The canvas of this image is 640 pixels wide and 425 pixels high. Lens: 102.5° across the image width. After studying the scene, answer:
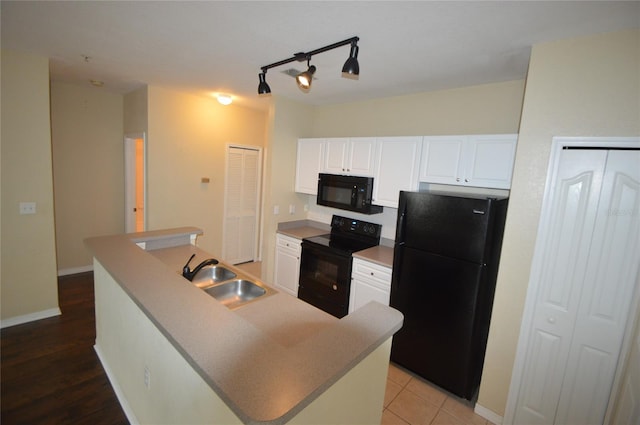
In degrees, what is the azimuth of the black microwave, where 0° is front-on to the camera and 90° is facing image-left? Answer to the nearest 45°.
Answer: approximately 45°

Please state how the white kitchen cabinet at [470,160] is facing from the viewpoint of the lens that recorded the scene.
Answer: facing the viewer and to the left of the viewer

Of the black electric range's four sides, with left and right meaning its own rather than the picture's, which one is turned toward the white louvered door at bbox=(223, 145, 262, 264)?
right

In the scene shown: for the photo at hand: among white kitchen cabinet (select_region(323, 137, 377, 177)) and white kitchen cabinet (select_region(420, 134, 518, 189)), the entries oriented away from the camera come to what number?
0

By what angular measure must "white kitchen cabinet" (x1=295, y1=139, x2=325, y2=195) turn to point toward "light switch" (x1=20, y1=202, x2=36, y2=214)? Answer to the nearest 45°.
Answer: approximately 45° to its right

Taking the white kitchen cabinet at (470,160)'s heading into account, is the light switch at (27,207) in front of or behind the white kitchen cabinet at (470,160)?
in front

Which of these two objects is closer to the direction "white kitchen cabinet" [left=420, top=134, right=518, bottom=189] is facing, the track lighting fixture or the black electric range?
the track lighting fixture

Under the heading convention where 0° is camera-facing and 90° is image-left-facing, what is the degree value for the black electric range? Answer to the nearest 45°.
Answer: approximately 45°

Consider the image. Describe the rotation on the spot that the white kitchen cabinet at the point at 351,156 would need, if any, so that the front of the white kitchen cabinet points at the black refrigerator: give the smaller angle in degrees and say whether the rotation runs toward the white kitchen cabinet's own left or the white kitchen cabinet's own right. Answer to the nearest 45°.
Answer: approximately 90° to the white kitchen cabinet's own left

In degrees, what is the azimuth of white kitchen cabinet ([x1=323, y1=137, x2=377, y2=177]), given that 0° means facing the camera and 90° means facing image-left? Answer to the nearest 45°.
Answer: approximately 45°

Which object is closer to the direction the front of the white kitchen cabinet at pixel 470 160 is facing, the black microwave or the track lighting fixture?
the track lighting fixture
